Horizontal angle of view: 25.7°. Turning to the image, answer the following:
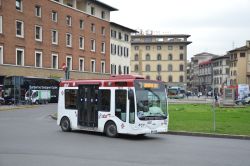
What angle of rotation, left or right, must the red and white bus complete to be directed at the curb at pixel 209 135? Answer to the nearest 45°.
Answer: approximately 45° to its left

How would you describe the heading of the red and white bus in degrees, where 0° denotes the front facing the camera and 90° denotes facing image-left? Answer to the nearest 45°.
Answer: approximately 315°
